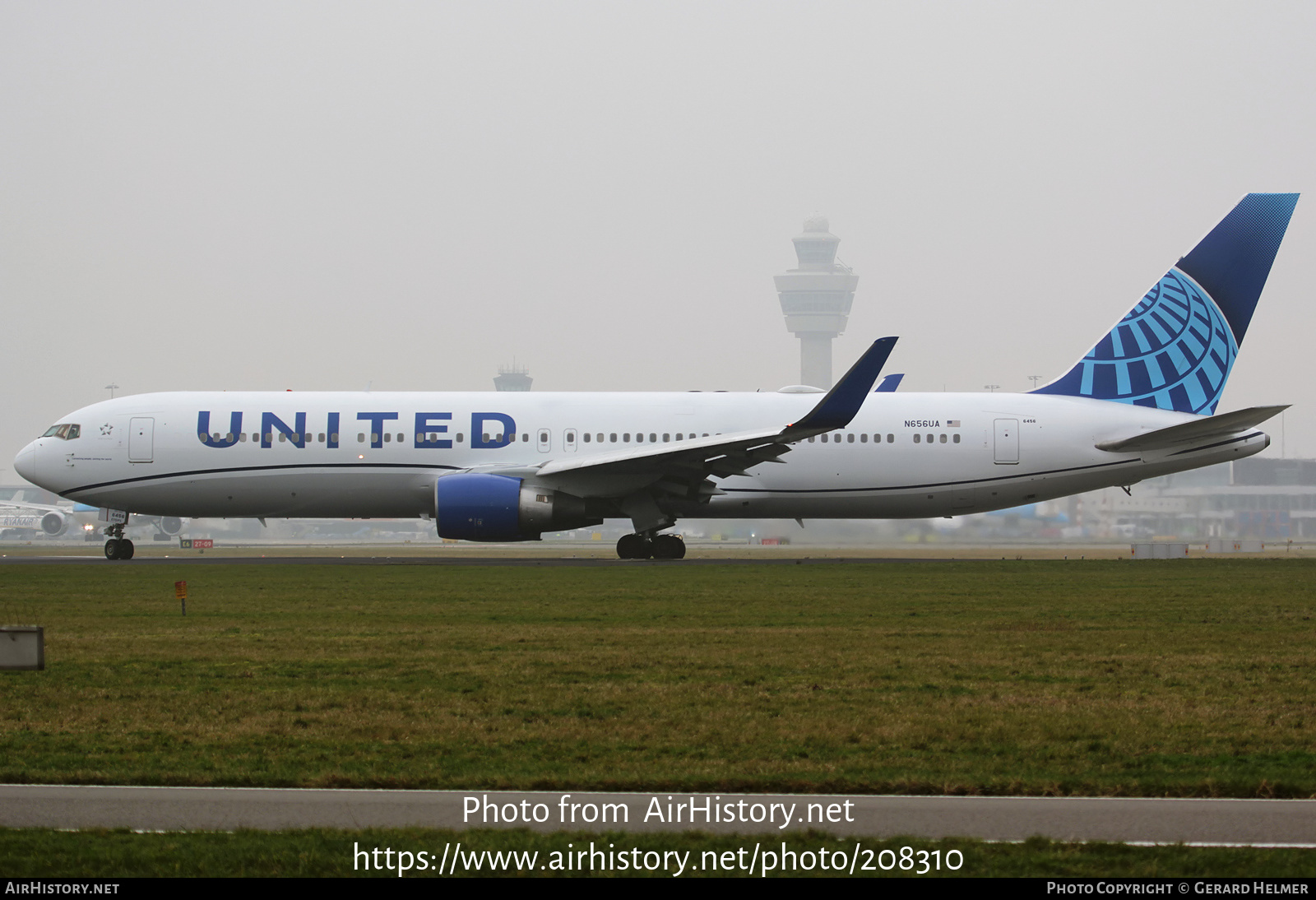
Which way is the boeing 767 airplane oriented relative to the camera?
to the viewer's left
